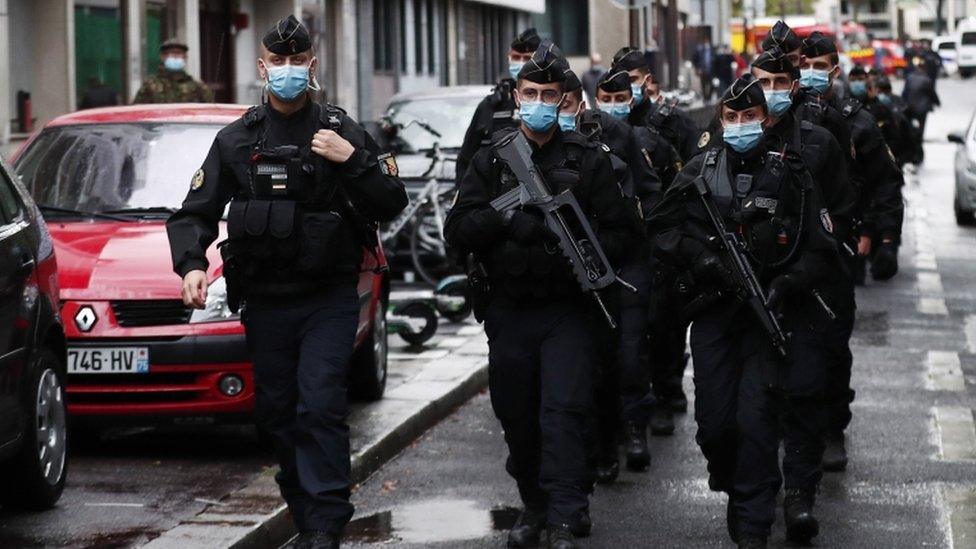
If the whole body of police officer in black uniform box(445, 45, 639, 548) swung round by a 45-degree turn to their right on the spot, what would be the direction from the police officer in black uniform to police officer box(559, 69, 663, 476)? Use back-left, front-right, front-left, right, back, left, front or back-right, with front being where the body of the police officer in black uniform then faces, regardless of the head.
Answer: back-right

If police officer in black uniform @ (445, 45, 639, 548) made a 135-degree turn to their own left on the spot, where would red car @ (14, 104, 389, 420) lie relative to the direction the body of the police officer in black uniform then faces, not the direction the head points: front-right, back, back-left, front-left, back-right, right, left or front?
left

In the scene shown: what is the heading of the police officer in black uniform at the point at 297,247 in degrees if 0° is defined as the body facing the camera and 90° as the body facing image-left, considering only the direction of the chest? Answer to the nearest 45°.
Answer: approximately 0°

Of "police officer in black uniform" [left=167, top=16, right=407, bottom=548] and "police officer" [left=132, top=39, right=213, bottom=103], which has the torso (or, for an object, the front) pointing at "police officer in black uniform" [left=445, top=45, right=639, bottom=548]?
the police officer

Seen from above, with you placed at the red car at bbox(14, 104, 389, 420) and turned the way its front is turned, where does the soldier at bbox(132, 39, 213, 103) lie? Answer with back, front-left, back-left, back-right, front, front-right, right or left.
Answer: back-right

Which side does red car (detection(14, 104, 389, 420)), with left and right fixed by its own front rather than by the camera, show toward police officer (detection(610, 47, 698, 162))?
back

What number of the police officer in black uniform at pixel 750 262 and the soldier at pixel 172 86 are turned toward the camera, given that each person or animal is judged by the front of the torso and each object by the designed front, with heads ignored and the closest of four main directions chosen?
2

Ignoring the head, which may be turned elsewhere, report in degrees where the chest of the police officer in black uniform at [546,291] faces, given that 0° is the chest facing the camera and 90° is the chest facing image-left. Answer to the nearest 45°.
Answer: approximately 0°
